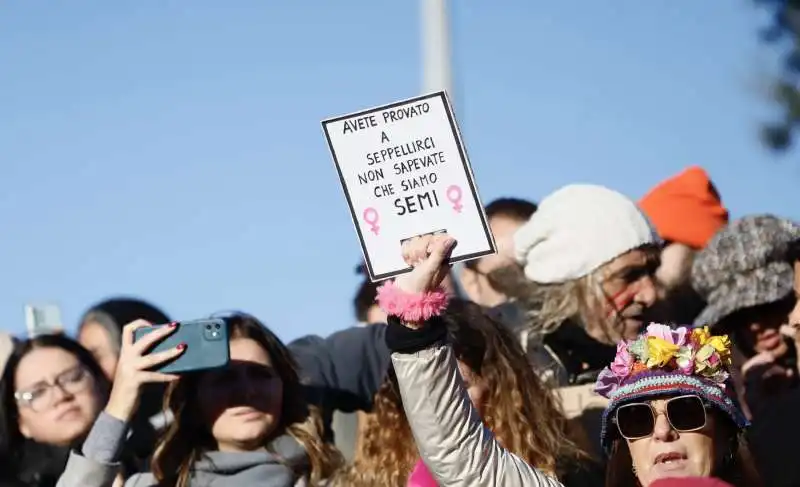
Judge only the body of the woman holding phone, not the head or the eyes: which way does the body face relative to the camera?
toward the camera
